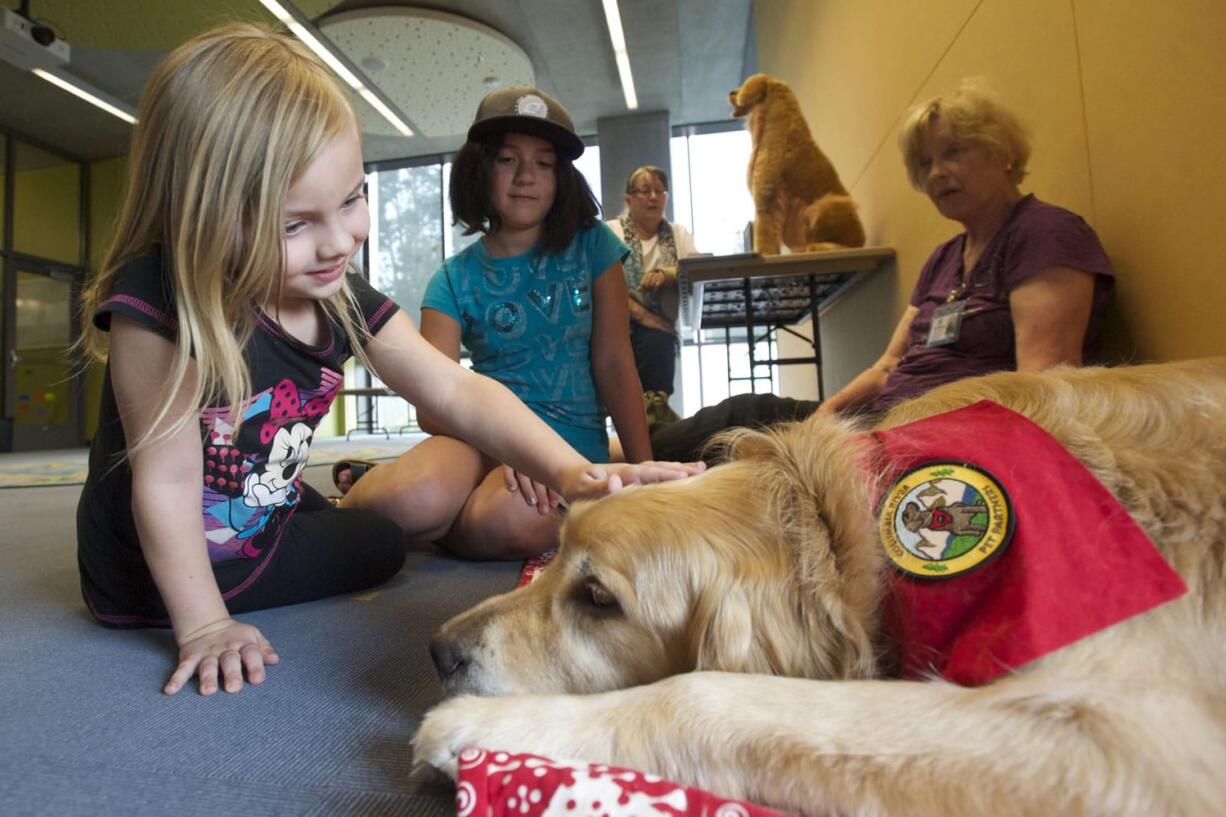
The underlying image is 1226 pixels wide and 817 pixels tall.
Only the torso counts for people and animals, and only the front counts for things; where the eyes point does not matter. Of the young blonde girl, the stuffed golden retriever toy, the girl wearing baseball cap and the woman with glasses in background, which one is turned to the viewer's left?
the stuffed golden retriever toy

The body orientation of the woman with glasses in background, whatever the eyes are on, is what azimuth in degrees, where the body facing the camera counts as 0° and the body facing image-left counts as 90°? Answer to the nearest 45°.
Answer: approximately 0°

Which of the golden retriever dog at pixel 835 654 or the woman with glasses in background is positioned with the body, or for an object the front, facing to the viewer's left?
the golden retriever dog

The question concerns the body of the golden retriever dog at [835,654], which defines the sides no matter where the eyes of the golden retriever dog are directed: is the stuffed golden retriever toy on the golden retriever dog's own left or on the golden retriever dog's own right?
on the golden retriever dog's own right

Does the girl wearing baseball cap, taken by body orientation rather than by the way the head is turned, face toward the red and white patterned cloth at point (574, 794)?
yes

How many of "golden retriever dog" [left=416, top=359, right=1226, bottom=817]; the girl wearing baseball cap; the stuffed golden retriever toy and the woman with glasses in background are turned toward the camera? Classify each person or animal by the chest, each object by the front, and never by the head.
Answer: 2

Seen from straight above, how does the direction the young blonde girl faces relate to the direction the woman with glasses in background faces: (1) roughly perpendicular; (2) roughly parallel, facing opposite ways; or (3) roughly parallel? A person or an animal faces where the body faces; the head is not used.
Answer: roughly perpendicular

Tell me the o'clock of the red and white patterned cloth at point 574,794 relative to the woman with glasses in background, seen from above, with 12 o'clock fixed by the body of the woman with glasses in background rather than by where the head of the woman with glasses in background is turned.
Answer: The red and white patterned cloth is roughly at 12 o'clock from the woman with glasses in background.

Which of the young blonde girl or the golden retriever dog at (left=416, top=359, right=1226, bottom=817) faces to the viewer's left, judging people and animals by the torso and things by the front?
the golden retriever dog

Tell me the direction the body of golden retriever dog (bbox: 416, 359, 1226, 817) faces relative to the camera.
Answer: to the viewer's left

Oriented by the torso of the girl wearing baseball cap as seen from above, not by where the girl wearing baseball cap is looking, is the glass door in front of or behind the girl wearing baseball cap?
behind

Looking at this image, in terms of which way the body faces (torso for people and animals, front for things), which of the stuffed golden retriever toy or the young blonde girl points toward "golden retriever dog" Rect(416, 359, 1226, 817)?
the young blonde girl

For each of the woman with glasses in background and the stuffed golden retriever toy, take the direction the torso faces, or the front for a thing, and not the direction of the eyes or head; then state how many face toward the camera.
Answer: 1

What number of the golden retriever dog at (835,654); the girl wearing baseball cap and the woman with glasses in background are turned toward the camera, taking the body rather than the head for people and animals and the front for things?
2

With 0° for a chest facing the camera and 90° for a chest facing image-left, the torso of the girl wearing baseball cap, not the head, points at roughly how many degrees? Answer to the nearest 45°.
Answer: approximately 0°

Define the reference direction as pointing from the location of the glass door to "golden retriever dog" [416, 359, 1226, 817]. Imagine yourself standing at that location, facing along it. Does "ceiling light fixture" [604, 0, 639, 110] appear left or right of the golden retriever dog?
left
